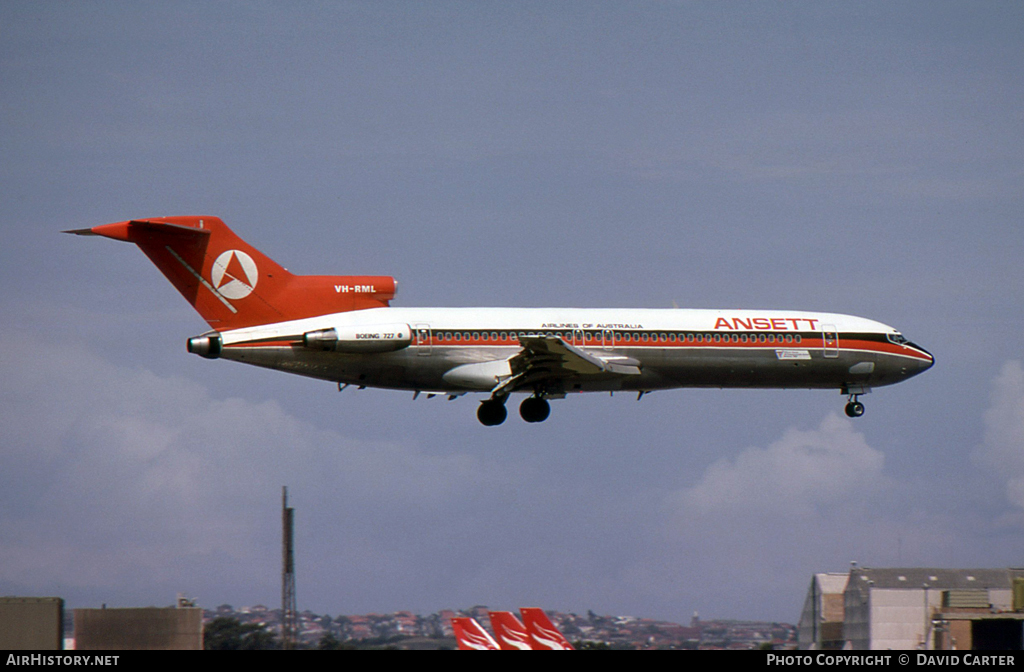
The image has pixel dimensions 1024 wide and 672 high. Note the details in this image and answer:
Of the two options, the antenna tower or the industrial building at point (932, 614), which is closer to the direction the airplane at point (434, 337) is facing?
the industrial building

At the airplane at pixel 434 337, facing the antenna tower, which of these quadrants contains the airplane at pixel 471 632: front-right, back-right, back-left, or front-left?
front-right

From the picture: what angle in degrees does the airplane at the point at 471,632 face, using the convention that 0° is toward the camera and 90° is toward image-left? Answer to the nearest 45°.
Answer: approximately 270°

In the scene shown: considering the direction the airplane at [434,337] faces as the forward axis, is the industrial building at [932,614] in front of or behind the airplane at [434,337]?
in front

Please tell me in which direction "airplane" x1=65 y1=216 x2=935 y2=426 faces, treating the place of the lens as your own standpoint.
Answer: facing to the right of the viewer

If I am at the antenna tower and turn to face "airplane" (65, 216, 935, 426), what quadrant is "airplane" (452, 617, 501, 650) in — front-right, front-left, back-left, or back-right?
front-left

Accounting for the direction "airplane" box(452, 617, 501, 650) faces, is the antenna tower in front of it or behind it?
behind

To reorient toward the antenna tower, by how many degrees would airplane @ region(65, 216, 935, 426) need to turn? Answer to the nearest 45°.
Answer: approximately 135° to its left

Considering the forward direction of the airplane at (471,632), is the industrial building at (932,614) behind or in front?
in front

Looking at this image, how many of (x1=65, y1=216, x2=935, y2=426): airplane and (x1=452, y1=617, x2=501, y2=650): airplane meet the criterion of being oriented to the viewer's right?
2
